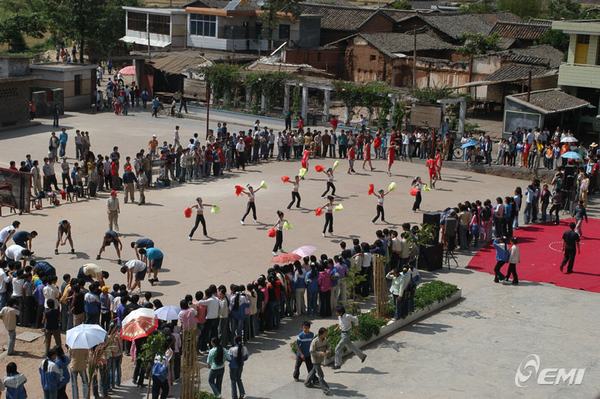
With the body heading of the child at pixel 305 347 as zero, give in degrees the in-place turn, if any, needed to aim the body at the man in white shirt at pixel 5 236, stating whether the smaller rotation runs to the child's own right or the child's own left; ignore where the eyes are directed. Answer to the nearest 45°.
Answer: approximately 90° to the child's own right

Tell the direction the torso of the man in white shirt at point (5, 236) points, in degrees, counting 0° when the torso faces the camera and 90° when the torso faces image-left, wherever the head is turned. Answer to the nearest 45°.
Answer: approximately 270°

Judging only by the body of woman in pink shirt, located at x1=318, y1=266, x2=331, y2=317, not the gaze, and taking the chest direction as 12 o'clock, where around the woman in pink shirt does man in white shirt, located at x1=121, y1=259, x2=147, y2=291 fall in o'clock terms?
The man in white shirt is roughly at 9 o'clock from the woman in pink shirt.

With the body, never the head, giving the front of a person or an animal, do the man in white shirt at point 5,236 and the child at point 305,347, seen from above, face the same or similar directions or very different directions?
very different directions

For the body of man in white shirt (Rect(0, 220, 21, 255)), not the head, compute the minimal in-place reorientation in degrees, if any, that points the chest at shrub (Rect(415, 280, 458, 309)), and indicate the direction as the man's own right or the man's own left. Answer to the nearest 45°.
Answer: approximately 45° to the man's own right

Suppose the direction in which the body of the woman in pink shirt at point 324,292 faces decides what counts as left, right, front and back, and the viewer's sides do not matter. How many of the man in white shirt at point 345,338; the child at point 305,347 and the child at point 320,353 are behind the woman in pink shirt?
3

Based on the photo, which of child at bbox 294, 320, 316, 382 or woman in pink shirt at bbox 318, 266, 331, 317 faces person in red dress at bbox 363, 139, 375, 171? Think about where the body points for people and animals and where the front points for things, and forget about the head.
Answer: the woman in pink shirt

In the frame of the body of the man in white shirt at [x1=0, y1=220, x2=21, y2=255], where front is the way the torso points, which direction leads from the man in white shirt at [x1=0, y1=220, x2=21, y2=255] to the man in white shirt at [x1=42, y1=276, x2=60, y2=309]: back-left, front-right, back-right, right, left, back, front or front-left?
right

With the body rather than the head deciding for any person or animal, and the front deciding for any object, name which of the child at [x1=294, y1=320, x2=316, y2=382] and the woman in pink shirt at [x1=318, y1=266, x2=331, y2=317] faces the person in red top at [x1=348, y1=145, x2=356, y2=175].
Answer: the woman in pink shirt

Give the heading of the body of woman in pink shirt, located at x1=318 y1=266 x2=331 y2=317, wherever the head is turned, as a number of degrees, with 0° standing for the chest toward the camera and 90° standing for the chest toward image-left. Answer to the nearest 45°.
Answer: approximately 180°

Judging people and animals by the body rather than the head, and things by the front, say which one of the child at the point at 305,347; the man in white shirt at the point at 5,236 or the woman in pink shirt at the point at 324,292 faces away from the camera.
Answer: the woman in pink shirt

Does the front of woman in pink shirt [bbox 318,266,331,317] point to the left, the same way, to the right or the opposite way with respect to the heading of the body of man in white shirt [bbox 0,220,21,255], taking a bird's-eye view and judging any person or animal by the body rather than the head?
to the left

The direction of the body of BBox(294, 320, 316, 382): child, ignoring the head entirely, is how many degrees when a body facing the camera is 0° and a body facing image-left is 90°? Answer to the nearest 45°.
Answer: approximately 45°

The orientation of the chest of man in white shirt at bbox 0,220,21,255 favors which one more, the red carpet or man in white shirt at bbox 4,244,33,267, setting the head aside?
the red carpet

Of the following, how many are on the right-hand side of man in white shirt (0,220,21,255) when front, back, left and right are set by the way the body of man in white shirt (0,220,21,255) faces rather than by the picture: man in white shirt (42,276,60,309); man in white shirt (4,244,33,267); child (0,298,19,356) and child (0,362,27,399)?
4

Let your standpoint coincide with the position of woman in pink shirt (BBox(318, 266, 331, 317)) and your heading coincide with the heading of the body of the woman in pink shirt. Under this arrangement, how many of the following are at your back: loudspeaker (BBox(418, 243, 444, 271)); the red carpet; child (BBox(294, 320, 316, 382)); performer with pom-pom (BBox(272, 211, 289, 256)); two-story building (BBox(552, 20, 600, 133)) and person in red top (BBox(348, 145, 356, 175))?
1
